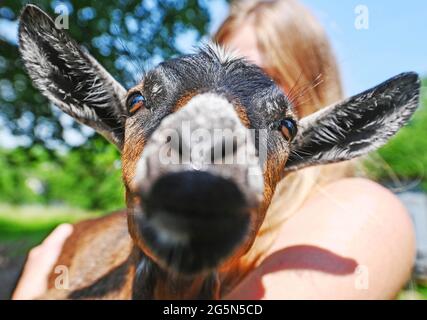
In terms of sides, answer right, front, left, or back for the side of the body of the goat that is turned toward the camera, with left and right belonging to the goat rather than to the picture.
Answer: front

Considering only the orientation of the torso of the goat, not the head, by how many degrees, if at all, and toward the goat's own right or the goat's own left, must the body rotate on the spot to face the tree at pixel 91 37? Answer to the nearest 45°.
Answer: approximately 180°
